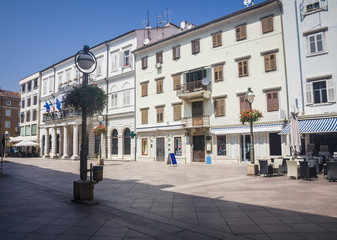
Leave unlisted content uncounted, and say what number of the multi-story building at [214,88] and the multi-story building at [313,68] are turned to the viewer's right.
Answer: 0

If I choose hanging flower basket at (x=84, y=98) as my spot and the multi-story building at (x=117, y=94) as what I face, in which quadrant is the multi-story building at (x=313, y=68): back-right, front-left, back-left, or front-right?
front-right

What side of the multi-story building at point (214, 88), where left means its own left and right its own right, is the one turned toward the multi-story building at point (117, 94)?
right

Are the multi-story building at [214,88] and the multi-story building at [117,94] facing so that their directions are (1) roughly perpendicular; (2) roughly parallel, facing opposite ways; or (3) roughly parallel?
roughly parallel

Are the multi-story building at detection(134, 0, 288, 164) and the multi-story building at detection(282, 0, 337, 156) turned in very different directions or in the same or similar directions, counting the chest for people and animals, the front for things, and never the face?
same or similar directions

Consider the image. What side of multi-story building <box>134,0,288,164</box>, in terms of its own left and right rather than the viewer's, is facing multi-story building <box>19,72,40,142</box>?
right

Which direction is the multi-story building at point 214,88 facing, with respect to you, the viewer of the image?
facing the viewer and to the left of the viewer

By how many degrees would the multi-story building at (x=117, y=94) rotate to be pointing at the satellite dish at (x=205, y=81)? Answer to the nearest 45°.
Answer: approximately 90° to its left

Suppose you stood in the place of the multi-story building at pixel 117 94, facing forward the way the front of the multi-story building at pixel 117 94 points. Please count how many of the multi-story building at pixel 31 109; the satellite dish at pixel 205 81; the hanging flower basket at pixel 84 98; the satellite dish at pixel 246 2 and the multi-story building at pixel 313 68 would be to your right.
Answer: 1

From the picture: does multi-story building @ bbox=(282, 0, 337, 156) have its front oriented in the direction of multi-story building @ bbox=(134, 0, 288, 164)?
no

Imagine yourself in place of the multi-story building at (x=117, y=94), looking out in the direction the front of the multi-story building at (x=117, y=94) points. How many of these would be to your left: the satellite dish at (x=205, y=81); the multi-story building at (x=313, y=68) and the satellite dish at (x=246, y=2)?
3

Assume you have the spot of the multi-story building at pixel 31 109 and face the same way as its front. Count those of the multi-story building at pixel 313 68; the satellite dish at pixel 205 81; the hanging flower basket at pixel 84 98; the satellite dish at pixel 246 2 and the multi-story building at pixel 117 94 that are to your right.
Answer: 0

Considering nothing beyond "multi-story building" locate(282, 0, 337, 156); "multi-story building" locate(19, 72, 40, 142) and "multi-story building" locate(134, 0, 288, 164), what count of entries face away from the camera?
0
